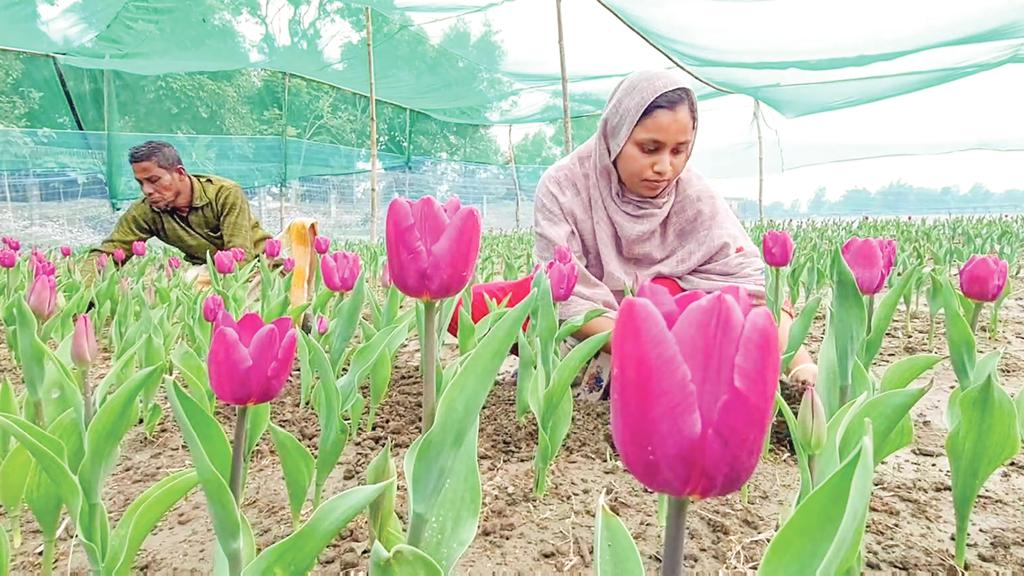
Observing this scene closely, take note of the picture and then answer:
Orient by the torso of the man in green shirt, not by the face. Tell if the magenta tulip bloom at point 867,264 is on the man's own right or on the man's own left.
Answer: on the man's own left

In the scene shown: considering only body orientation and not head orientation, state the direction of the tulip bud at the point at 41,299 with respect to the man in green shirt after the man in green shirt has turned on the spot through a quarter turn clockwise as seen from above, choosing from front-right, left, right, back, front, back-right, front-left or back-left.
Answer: back-left

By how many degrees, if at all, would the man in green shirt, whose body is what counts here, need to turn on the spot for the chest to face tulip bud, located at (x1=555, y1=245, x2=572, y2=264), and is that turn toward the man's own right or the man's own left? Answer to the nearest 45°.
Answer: approximately 45° to the man's own left

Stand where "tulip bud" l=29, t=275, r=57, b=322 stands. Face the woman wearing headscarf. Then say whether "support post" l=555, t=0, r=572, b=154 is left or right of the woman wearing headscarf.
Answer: left

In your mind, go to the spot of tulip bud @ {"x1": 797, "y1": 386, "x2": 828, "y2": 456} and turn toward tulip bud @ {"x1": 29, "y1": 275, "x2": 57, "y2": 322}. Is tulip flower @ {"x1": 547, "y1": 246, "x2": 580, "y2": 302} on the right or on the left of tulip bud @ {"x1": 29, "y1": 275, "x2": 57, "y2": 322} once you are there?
right

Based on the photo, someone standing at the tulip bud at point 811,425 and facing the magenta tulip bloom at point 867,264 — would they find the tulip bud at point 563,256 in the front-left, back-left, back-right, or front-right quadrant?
front-left

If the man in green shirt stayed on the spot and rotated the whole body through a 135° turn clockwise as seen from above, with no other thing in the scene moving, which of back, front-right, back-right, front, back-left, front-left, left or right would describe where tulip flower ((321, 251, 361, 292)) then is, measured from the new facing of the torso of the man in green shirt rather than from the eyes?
back
